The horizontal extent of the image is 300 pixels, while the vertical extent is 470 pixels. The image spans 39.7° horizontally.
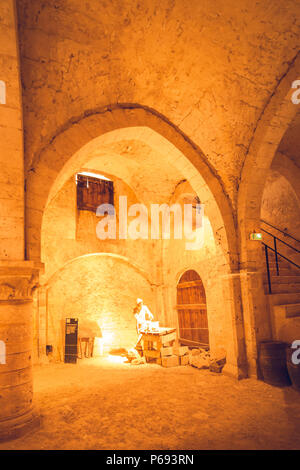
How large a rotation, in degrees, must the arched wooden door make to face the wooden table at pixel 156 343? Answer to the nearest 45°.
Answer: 0° — it already faces it

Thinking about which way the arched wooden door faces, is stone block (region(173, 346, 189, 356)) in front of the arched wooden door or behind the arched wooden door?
in front

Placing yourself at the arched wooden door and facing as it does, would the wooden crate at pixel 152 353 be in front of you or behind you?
in front

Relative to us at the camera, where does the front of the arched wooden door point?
facing the viewer and to the left of the viewer

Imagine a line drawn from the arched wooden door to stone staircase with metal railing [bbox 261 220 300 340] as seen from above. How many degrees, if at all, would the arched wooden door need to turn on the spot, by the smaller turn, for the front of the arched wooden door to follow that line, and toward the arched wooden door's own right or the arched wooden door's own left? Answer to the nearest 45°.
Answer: approximately 90° to the arched wooden door's own left

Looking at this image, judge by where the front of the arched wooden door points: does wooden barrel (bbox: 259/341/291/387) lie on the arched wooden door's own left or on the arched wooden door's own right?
on the arched wooden door's own left
